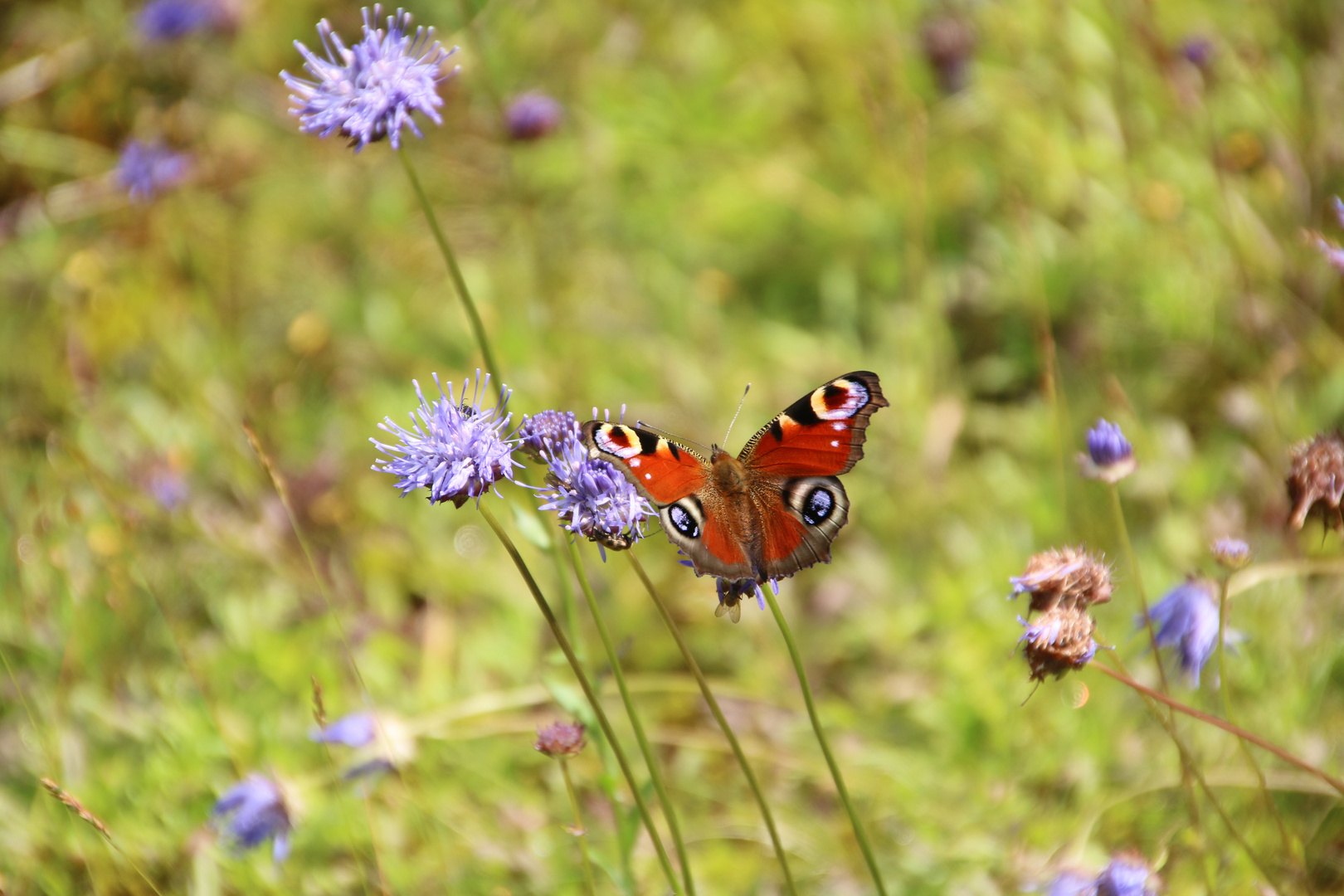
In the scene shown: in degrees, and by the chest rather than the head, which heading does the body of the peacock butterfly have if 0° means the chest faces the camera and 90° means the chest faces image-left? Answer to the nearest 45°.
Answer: approximately 180°
